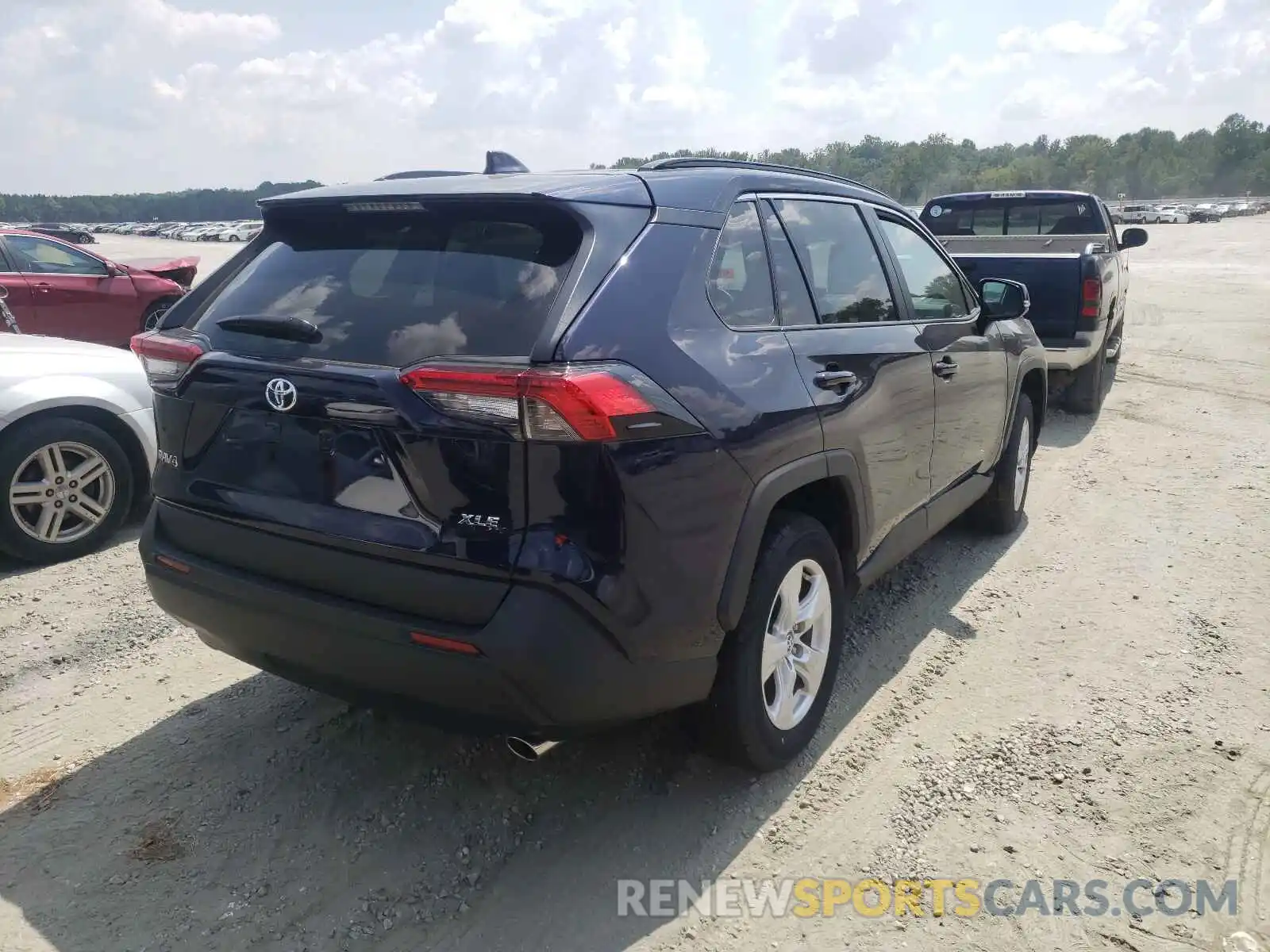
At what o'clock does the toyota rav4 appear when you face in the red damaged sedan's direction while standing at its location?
The toyota rav4 is roughly at 3 o'clock from the red damaged sedan.

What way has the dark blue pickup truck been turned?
away from the camera

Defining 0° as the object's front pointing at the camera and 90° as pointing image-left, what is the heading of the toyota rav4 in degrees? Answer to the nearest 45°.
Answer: approximately 225°

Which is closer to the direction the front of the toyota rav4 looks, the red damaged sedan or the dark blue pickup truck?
the dark blue pickup truck

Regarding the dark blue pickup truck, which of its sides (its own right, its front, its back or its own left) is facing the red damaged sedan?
left

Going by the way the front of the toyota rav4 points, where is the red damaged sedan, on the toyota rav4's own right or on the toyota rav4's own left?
on the toyota rav4's own left

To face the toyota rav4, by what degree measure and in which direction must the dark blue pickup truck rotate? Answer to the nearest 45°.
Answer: approximately 180°

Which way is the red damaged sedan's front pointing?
to the viewer's right

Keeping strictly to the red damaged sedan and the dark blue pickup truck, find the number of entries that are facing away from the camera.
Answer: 1
